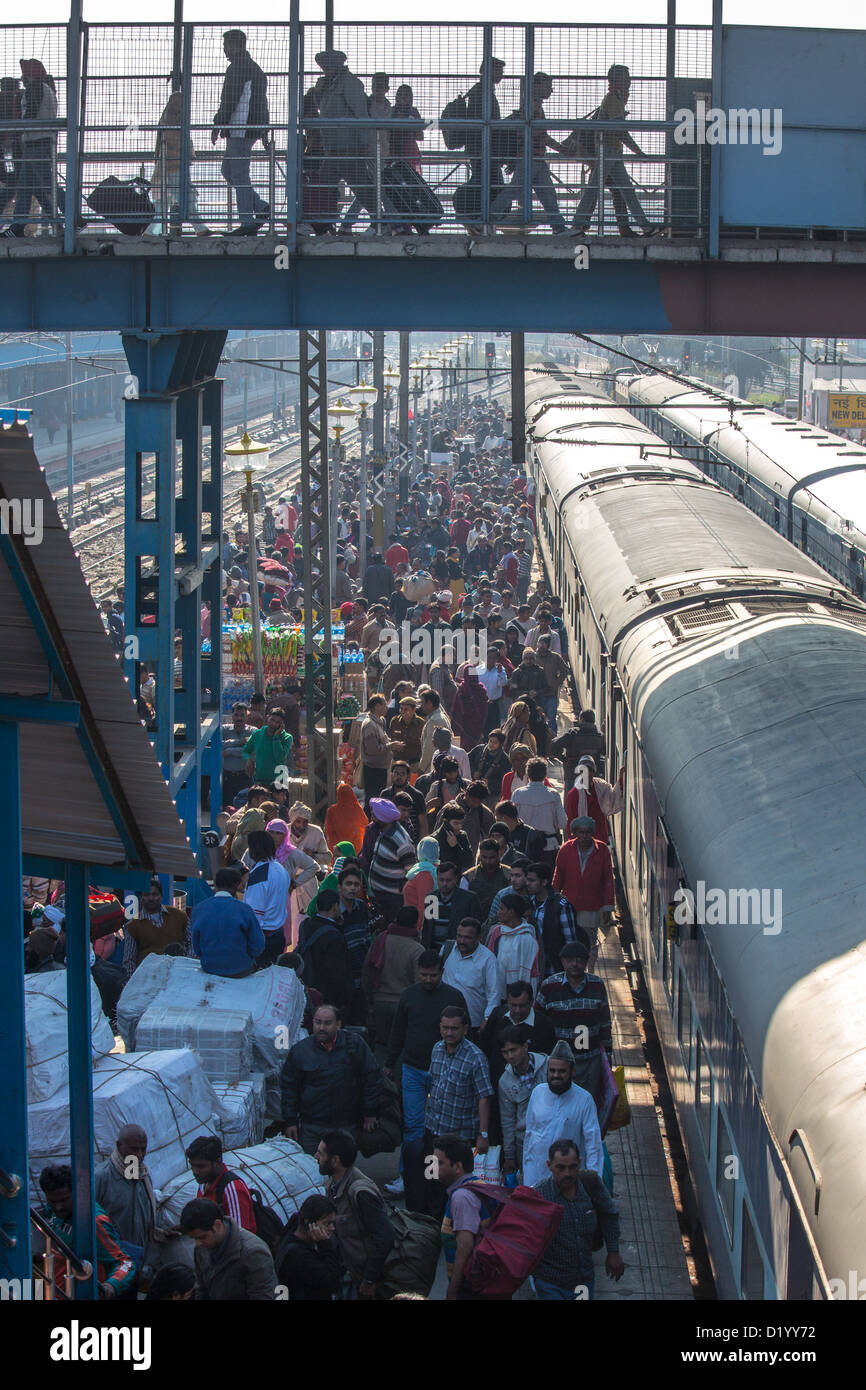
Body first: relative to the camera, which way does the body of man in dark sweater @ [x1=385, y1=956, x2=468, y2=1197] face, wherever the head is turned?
toward the camera

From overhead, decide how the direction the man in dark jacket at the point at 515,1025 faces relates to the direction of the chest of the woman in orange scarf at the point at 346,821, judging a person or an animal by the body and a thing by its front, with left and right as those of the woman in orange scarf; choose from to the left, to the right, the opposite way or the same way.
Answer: the opposite way

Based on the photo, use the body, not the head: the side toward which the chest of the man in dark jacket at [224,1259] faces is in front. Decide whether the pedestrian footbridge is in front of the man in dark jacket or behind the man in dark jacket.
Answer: behind

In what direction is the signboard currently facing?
toward the camera

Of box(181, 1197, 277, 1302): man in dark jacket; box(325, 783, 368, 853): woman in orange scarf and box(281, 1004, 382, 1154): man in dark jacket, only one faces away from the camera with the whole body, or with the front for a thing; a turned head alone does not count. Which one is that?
the woman in orange scarf

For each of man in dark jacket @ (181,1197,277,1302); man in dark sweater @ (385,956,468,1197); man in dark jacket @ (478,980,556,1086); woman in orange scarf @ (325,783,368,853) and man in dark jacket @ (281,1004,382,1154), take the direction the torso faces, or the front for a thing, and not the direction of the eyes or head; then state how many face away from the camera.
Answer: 1

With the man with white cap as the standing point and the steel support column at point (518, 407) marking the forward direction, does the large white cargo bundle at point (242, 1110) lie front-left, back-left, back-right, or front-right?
back-left

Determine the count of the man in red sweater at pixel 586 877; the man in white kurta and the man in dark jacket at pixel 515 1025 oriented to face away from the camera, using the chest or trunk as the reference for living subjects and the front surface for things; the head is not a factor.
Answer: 0
